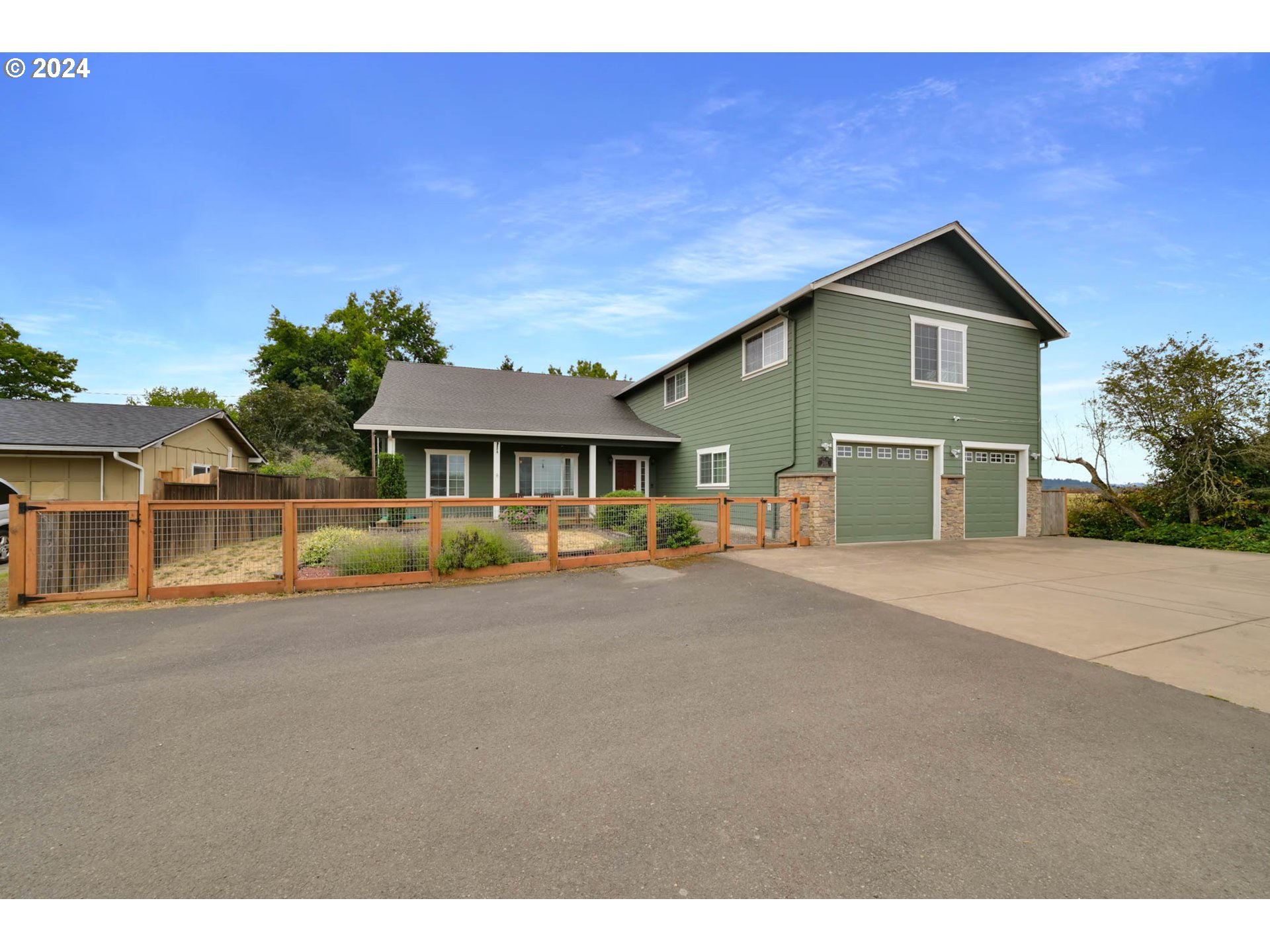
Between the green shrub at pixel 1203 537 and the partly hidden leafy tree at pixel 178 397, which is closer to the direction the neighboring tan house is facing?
the green shrub

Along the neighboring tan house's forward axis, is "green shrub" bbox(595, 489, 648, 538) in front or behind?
in front

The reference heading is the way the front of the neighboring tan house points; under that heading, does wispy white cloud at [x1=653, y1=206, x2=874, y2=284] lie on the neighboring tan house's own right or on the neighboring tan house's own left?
on the neighboring tan house's own left

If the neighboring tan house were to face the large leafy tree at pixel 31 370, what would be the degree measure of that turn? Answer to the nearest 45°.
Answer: approximately 180°

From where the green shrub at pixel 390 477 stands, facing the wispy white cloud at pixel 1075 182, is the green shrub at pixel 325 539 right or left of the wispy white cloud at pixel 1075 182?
right

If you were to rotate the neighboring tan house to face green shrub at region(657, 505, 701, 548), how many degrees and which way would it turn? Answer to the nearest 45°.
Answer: approximately 45° to its left

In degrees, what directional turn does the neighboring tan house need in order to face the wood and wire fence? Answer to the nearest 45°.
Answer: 0° — it already faces it

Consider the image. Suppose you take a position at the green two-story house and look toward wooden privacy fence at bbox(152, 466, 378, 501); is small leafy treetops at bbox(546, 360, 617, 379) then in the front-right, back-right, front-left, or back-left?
front-right

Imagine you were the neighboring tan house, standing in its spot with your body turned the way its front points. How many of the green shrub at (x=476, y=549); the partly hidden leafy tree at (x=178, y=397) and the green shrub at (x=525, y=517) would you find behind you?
1

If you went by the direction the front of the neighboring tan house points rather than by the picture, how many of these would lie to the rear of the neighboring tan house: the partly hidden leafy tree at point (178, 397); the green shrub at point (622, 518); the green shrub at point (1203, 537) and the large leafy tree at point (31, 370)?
2

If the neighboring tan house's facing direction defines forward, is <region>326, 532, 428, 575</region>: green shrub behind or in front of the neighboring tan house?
in front

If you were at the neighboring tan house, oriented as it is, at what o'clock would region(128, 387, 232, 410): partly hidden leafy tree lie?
The partly hidden leafy tree is roughly at 6 o'clock from the neighboring tan house.

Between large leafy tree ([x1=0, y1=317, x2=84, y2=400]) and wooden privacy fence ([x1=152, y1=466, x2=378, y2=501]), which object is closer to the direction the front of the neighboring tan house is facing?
the wooden privacy fence

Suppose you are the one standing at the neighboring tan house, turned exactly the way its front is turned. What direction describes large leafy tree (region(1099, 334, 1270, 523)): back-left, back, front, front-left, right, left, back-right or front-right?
front-left

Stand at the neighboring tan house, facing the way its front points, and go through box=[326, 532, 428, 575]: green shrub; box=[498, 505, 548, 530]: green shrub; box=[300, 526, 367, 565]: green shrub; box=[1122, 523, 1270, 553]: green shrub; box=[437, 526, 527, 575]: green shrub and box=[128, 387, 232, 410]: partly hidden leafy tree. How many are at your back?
1
